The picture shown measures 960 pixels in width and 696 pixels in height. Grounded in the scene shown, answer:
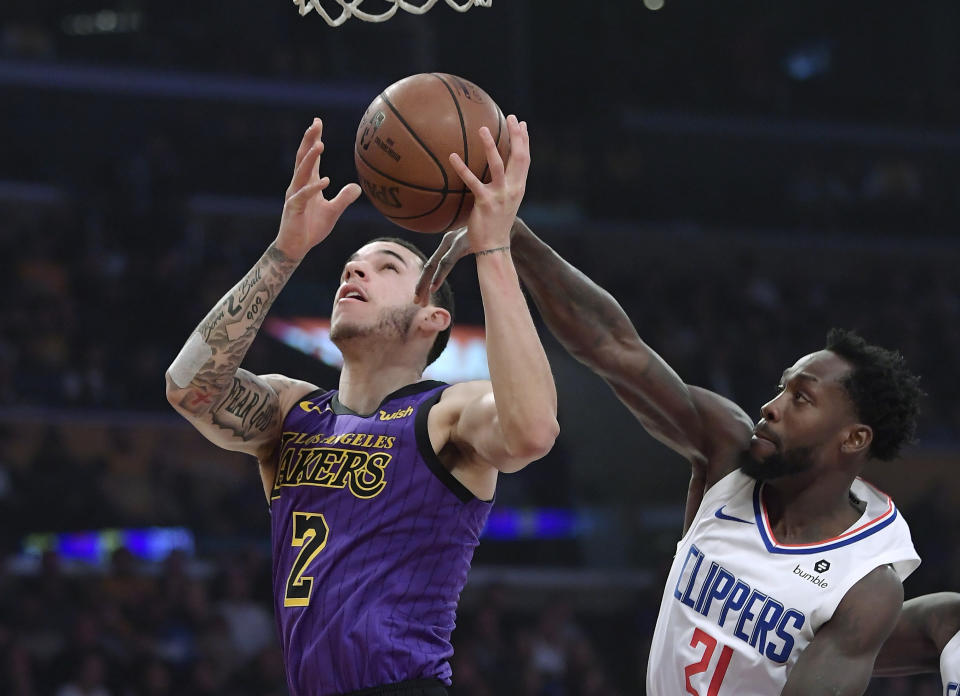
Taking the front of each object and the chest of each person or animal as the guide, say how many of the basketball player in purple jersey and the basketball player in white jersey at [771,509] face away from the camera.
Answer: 0

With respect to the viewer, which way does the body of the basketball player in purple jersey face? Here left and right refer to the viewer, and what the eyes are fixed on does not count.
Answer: facing the viewer and to the left of the viewer

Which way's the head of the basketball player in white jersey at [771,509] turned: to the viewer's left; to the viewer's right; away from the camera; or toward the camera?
to the viewer's left
